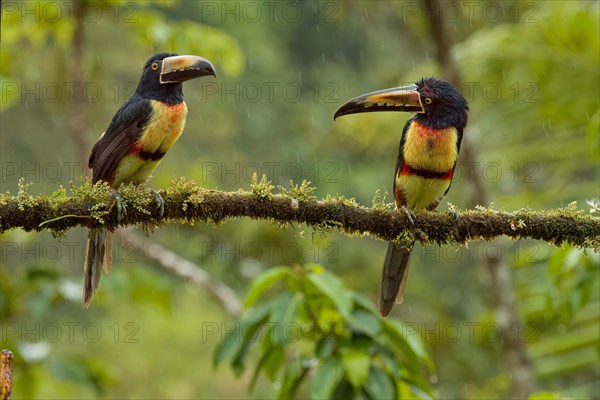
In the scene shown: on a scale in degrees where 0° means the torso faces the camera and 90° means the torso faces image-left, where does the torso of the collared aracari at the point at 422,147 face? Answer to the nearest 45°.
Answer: approximately 0°

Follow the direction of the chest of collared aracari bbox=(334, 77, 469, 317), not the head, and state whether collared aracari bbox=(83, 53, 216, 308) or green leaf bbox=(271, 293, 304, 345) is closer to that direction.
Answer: the green leaf

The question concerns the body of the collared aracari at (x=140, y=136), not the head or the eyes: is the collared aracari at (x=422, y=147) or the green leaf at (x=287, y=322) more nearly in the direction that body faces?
the green leaf

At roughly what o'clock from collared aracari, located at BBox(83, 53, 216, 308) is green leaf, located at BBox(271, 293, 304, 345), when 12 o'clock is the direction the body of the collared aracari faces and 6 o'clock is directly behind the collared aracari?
The green leaf is roughly at 12 o'clock from the collared aracari.

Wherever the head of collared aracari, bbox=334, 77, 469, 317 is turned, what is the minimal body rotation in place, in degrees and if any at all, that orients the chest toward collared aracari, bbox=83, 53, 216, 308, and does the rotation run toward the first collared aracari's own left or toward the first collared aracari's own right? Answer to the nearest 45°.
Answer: approximately 90° to the first collared aracari's own right
